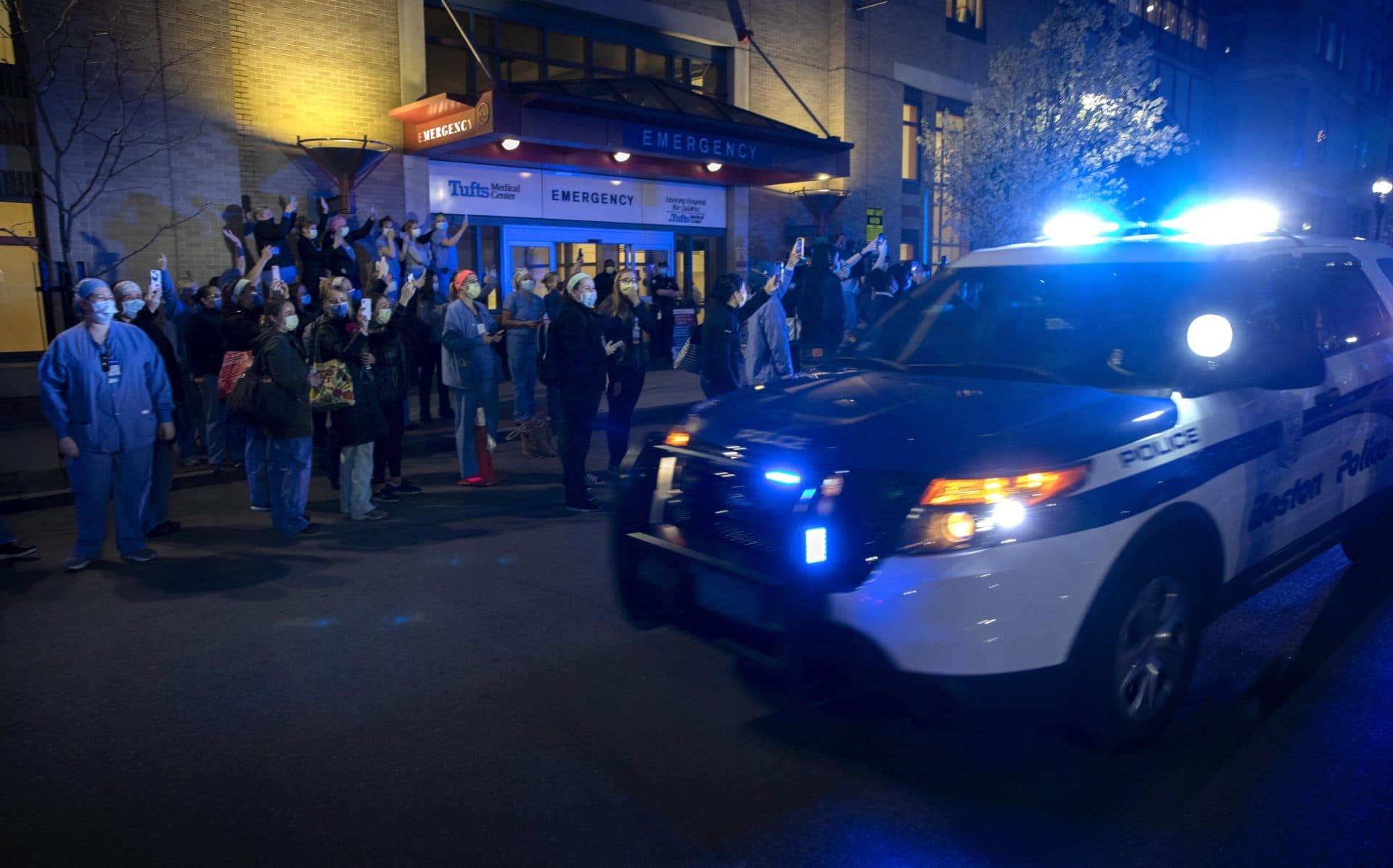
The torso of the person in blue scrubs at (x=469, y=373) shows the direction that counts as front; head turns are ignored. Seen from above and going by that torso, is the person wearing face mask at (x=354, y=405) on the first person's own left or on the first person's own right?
on the first person's own right

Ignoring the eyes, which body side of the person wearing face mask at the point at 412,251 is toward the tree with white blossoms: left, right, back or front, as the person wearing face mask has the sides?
left

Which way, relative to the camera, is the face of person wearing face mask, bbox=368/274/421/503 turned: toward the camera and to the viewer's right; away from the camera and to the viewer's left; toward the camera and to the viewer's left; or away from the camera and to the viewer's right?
toward the camera and to the viewer's right

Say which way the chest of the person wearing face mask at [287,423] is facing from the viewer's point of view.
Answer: to the viewer's right
